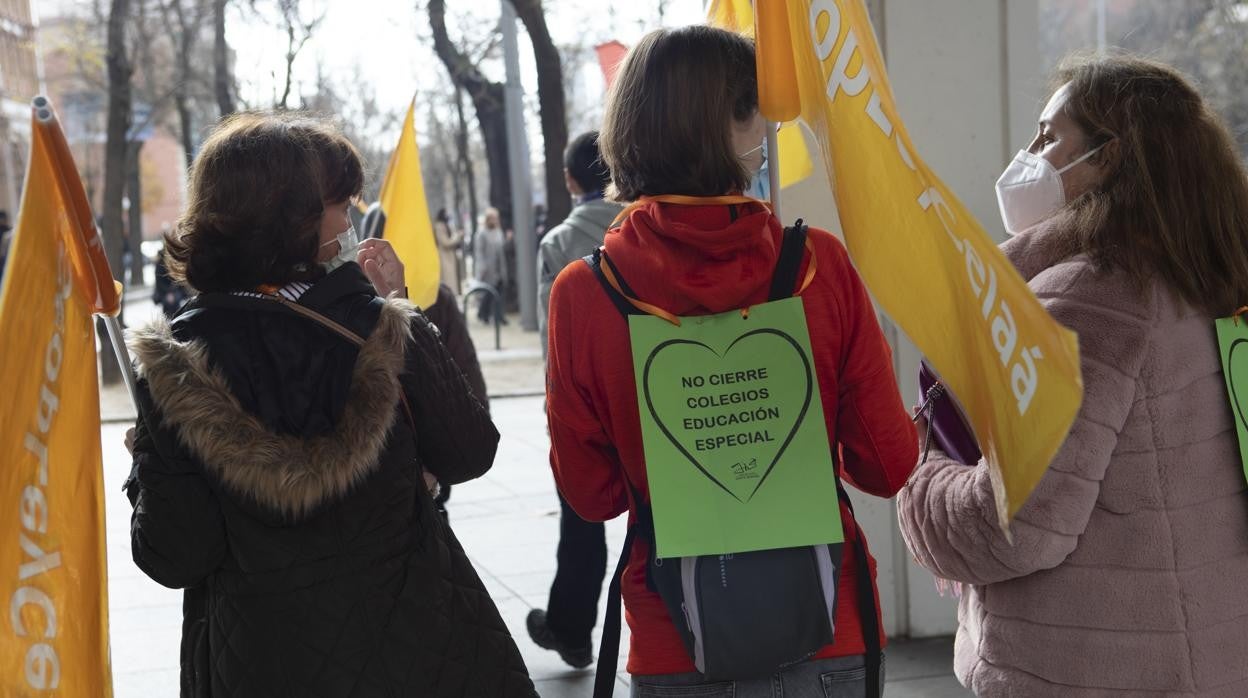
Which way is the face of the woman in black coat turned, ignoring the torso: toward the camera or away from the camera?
away from the camera

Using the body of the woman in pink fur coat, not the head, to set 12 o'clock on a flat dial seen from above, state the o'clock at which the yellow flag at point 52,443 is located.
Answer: The yellow flag is roughly at 10 o'clock from the woman in pink fur coat.

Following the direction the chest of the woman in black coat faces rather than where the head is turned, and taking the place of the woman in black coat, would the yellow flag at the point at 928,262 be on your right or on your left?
on your right

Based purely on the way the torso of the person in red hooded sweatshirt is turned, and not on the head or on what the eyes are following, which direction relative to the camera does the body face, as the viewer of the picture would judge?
away from the camera

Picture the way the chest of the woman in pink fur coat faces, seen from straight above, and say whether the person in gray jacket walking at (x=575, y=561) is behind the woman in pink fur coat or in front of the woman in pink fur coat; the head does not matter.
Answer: in front

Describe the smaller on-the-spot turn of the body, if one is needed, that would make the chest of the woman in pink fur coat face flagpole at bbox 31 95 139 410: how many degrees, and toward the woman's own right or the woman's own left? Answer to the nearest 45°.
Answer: approximately 45° to the woman's own left

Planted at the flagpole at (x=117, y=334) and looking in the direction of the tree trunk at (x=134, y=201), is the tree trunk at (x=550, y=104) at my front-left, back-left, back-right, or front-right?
front-right

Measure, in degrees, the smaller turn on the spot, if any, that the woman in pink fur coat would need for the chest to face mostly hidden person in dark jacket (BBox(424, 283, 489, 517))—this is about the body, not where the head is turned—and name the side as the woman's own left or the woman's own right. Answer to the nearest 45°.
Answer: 0° — they already face them

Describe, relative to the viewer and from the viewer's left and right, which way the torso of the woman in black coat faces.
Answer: facing away from the viewer and to the right of the viewer

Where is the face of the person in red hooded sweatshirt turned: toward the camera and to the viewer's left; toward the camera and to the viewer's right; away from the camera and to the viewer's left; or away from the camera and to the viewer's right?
away from the camera and to the viewer's right

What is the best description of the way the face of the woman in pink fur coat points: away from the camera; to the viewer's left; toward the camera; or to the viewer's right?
to the viewer's left

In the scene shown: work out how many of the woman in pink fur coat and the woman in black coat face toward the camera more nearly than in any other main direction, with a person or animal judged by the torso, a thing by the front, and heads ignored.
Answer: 0

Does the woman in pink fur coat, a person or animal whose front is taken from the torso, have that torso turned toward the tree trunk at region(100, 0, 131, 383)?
yes

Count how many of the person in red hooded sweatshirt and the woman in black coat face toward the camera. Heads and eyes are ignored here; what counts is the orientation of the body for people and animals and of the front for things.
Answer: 0

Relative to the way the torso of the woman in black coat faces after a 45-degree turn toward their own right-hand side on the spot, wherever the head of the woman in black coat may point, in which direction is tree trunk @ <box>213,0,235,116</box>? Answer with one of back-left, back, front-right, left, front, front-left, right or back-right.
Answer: left

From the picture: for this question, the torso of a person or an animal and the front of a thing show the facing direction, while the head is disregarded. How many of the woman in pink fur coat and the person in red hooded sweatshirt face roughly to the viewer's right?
0

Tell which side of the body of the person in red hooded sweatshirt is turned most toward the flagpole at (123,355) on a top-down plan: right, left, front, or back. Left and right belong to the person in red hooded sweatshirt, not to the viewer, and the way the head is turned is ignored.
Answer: left

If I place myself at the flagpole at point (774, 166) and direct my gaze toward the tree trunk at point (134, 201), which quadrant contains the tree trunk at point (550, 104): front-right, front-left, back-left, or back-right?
front-right
